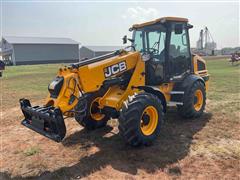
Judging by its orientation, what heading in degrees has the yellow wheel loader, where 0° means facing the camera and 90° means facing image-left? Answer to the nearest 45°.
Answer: approximately 45°
